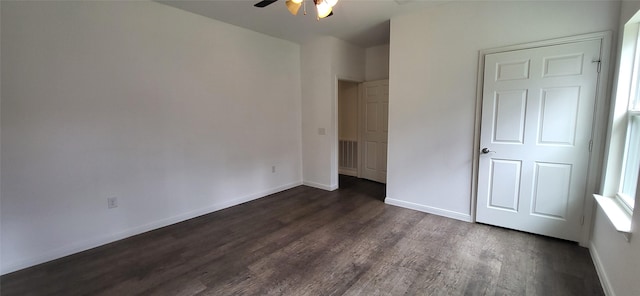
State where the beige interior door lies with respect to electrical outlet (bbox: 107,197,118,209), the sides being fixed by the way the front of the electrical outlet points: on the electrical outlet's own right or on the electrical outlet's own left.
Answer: on the electrical outlet's own left

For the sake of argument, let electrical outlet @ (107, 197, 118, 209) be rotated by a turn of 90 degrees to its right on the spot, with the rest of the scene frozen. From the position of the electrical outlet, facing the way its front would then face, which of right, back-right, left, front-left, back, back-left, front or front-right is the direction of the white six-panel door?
back-left
